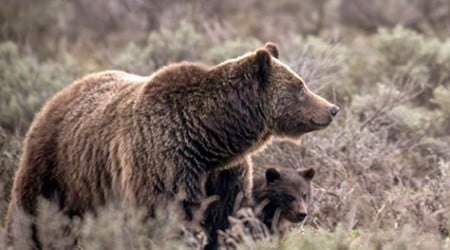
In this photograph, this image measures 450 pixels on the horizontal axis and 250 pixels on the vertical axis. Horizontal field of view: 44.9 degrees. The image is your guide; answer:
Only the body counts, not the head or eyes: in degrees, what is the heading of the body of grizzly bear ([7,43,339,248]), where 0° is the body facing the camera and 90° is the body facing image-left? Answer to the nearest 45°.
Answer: approximately 270°

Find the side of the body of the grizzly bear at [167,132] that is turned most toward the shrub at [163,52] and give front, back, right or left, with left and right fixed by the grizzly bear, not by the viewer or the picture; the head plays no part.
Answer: left

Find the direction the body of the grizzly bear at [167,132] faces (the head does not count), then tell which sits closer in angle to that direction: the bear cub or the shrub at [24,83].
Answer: the bear cub

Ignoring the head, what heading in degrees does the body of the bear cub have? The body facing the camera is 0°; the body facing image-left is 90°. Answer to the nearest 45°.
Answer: approximately 315°

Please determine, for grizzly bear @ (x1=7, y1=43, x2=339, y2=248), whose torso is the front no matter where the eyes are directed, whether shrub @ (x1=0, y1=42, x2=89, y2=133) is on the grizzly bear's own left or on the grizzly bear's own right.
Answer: on the grizzly bear's own left

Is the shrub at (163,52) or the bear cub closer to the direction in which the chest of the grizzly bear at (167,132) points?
the bear cub

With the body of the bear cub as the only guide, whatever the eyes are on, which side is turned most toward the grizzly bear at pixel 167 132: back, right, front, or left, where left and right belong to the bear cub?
right
